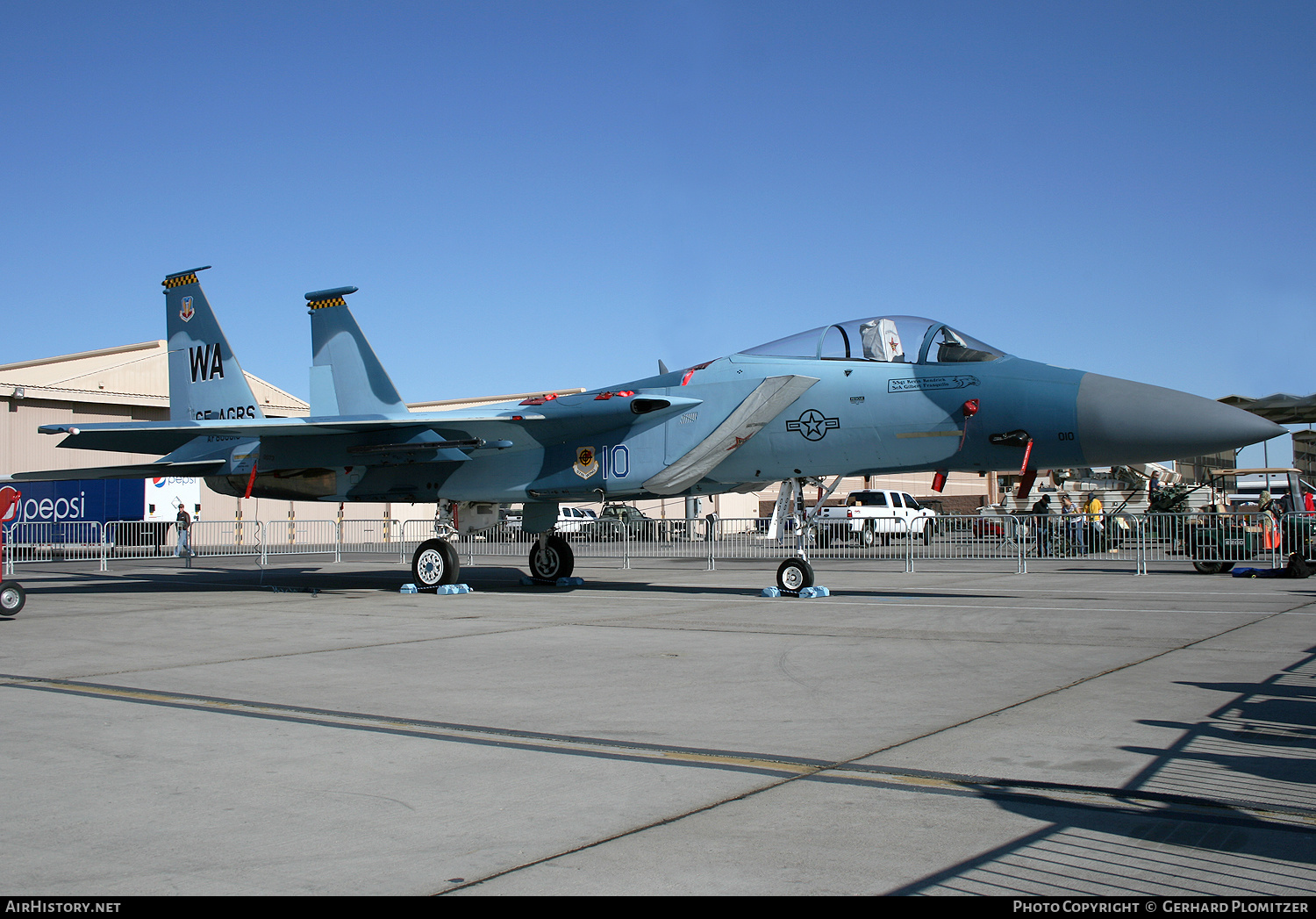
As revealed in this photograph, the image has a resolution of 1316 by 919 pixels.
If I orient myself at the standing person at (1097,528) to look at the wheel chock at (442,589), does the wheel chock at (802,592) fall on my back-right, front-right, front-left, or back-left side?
front-left

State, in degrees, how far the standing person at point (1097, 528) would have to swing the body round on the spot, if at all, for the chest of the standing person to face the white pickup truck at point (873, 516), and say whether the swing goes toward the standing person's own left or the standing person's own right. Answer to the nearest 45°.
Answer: approximately 45° to the standing person's own right

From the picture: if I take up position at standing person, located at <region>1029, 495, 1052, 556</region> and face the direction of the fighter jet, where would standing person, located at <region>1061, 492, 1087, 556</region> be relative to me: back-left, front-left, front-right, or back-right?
back-left

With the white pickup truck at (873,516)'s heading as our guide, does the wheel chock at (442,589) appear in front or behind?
behind

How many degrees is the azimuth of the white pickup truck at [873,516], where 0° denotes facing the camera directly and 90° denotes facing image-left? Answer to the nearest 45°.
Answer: approximately 225°
